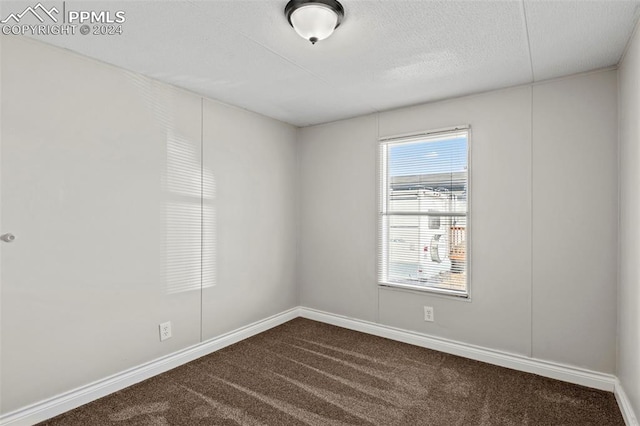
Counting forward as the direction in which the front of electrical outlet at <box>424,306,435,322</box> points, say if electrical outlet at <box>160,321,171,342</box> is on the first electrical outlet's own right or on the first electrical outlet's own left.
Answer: on the first electrical outlet's own right

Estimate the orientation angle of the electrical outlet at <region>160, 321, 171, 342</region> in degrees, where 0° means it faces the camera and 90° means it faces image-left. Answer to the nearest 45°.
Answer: approximately 315°

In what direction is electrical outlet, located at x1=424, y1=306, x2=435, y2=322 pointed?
toward the camera

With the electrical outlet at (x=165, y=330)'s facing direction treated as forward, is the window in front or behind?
in front

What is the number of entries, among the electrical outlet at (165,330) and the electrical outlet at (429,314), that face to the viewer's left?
0

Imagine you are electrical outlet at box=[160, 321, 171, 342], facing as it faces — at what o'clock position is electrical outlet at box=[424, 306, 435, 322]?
electrical outlet at box=[424, 306, 435, 322] is roughly at 11 o'clock from electrical outlet at box=[160, 321, 171, 342].

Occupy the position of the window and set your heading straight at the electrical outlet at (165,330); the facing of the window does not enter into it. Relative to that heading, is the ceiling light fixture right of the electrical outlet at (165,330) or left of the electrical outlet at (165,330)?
left

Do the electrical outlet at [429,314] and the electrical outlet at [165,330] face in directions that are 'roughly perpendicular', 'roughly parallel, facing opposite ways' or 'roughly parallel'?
roughly perpendicular
